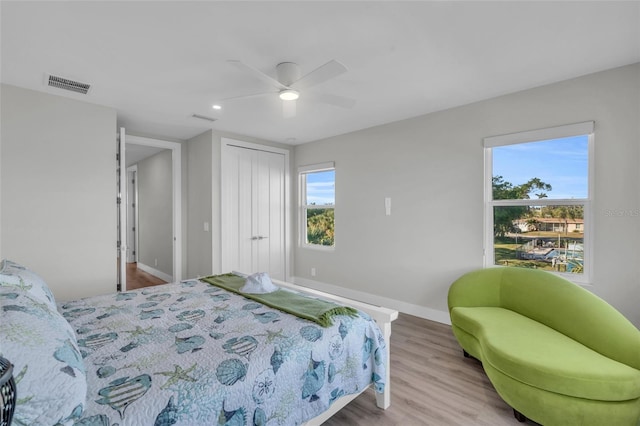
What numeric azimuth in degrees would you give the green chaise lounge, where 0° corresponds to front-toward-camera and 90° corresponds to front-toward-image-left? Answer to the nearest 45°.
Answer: approximately 45°

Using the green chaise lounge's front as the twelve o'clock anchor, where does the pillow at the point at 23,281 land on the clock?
The pillow is roughly at 12 o'clock from the green chaise lounge.

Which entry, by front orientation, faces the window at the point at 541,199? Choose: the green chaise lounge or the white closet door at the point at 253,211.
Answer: the white closet door

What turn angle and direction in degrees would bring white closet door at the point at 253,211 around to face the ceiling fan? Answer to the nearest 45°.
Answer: approximately 45° to its right

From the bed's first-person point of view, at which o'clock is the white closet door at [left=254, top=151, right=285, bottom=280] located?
The white closet door is roughly at 11 o'clock from the bed.

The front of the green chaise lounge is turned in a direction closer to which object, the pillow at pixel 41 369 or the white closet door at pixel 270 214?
the pillow

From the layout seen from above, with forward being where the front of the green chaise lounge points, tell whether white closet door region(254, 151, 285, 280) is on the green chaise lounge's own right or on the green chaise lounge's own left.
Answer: on the green chaise lounge's own right

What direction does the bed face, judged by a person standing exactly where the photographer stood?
facing away from the viewer and to the right of the viewer

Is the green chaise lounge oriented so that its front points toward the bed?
yes

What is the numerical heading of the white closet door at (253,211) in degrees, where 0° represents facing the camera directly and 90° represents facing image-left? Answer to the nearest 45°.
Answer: approximately 315°

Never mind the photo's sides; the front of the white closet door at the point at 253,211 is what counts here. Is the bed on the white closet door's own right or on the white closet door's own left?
on the white closet door's own right
